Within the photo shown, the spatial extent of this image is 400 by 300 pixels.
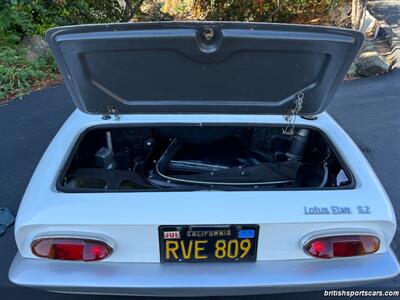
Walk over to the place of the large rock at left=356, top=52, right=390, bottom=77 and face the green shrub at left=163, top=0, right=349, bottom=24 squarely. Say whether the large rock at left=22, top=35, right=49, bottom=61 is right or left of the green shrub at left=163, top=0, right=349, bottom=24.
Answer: left

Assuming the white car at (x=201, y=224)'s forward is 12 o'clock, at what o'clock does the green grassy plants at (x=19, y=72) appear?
The green grassy plants is roughly at 11 o'clock from the white car.

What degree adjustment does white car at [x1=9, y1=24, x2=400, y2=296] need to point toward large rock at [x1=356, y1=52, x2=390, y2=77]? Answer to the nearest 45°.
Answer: approximately 45° to its right

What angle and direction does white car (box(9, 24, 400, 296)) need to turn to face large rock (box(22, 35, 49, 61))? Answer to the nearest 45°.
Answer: approximately 45° to its left

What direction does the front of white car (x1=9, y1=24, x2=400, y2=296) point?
away from the camera

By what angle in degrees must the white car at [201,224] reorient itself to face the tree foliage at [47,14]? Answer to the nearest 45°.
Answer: approximately 45° to its left
